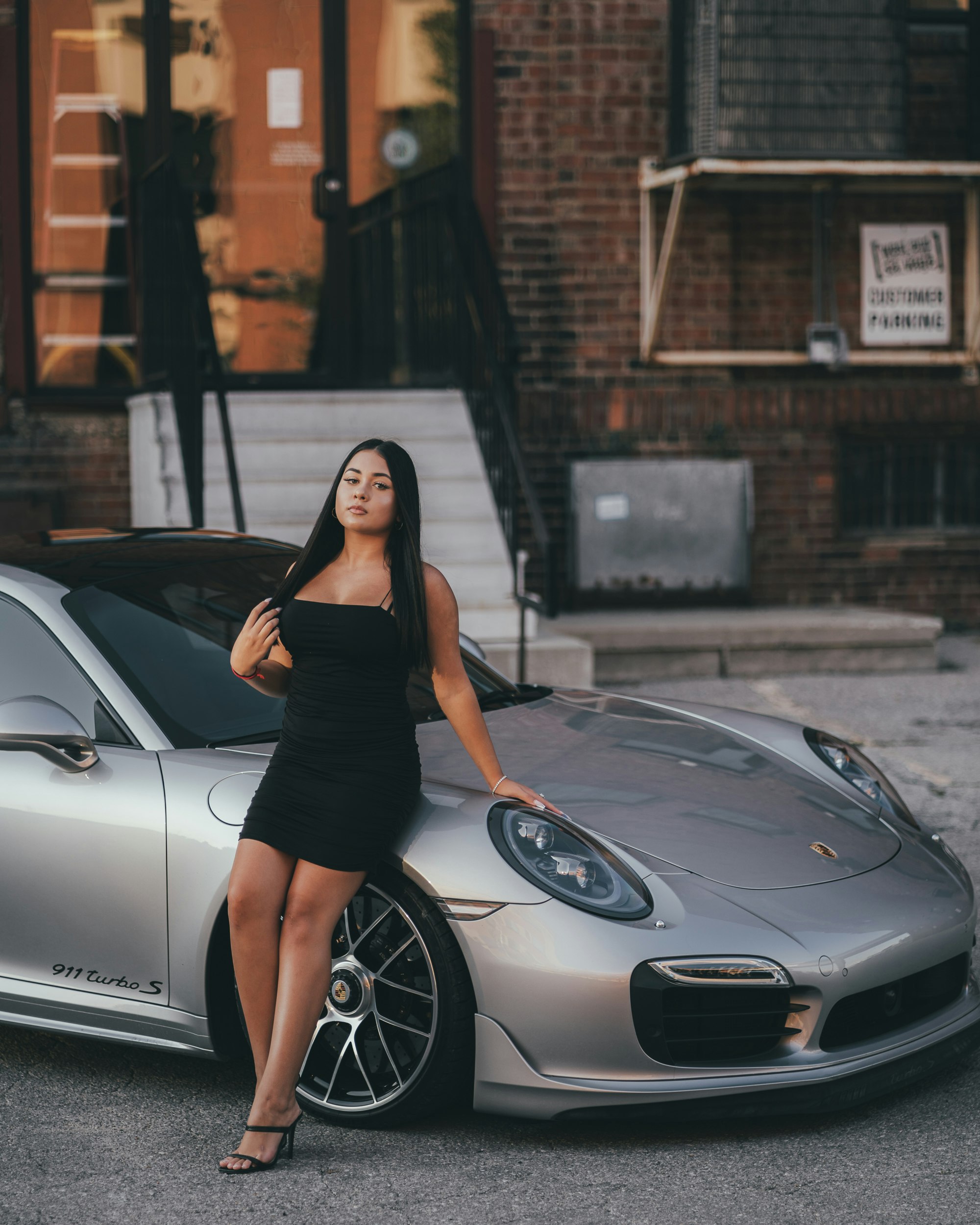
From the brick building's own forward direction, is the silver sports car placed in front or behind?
in front

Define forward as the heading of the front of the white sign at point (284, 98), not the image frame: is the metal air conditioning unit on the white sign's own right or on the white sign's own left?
on the white sign's own left

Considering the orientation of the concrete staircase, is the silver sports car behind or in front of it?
in front

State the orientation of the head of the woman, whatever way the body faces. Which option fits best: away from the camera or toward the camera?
toward the camera

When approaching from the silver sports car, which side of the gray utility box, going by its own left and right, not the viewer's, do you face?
front

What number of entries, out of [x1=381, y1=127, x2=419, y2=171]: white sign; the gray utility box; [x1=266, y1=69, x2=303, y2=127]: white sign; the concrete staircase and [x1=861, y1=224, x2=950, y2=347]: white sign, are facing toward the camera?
5

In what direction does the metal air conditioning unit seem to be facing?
toward the camera

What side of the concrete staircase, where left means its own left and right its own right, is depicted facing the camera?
front

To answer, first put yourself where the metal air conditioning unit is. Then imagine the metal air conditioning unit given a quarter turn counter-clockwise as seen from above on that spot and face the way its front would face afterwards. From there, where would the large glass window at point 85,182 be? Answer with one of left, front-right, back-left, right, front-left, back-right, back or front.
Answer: back

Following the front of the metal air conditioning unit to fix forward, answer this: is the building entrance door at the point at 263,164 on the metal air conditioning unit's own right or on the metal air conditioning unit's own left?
on the metal air conditioning unit's own right

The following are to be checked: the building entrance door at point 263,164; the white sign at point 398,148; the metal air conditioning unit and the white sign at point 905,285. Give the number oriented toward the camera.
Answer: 4

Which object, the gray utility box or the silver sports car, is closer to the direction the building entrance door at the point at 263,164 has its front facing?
the silver sports car

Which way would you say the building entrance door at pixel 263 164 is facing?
toward the camera

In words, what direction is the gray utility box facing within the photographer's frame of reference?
facing the viewer
